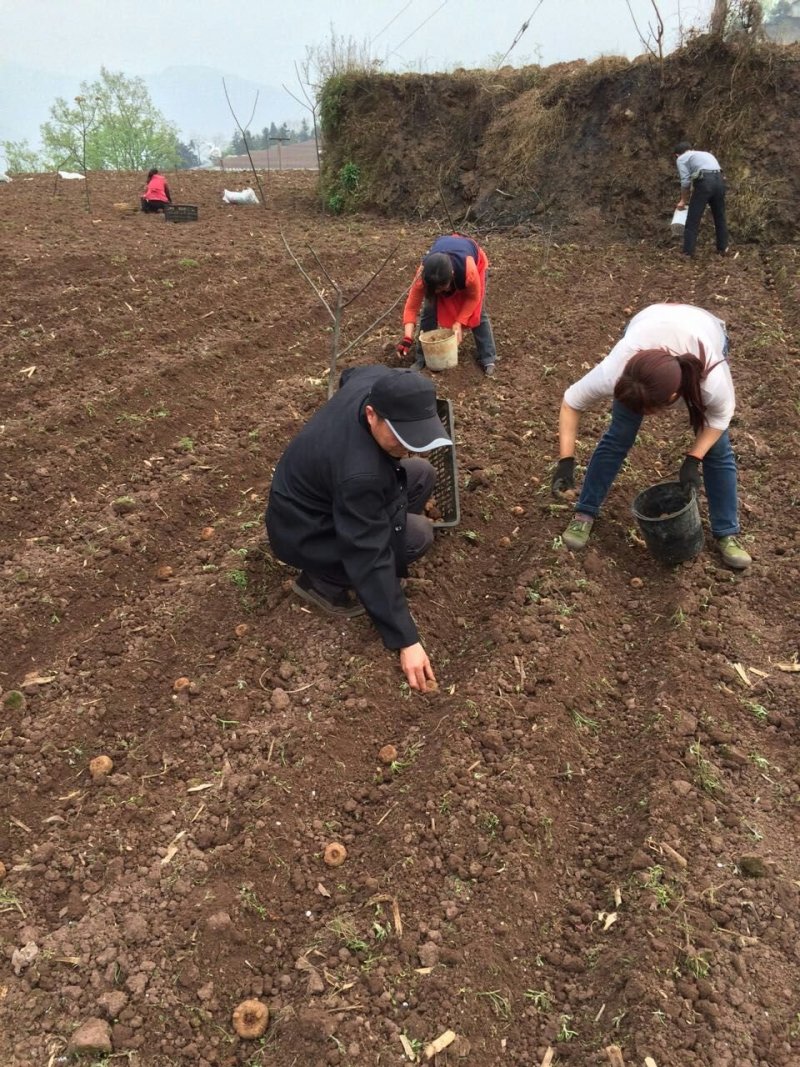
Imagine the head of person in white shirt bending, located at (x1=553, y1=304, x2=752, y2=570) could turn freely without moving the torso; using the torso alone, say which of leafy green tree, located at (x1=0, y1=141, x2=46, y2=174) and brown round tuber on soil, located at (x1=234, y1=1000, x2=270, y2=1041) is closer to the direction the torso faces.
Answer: the brown round tuber on soil

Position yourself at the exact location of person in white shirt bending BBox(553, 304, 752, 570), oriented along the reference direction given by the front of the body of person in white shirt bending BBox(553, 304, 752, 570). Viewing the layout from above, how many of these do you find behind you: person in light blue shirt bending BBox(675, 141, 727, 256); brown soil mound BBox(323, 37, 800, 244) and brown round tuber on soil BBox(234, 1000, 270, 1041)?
2

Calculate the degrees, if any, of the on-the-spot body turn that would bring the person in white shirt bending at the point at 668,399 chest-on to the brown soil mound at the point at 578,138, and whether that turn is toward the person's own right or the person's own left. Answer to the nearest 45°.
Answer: approximately 180°

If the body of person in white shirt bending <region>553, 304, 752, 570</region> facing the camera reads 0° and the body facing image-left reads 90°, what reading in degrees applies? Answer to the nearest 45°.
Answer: approximately 0°

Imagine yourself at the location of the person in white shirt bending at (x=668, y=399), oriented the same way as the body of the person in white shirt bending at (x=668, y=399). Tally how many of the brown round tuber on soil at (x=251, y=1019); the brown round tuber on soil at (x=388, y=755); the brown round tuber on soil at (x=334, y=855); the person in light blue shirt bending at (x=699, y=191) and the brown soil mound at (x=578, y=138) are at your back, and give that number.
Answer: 2

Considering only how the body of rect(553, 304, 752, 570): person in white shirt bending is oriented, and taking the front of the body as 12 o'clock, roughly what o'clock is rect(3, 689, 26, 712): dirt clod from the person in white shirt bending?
The dirt clod is roughly at 2 o'clock from the person in white shirt bending.

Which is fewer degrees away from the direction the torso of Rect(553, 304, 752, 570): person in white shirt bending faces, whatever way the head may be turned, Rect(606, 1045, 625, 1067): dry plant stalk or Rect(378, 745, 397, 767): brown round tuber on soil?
the dry plant stalk

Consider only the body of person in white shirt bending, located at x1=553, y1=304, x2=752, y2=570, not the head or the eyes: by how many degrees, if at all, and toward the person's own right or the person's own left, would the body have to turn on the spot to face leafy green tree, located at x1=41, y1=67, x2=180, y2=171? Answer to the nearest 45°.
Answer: approximately 135° to the person's own right

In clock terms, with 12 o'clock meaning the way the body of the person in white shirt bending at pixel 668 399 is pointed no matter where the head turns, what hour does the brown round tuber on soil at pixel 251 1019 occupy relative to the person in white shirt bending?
The brown round tuber on soil is roughly at 1 o'clock from the person in white shirt bending.

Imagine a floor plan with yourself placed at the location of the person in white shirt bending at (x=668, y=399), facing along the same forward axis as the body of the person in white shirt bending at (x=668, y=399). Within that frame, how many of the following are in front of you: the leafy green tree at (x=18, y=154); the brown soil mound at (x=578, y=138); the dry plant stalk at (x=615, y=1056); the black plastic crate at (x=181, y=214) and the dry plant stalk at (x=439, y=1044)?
2

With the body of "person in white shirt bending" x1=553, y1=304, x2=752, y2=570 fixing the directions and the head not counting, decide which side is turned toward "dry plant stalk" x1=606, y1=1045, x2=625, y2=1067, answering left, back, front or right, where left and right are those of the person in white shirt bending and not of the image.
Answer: front

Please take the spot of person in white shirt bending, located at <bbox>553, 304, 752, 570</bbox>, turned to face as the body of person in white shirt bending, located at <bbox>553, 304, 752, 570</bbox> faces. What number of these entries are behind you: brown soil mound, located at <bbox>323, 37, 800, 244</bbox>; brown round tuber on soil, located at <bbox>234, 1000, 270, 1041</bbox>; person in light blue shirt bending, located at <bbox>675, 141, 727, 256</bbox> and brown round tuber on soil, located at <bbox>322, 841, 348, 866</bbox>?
2
